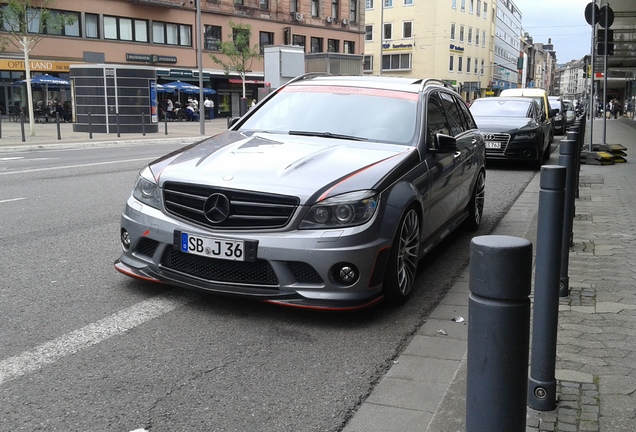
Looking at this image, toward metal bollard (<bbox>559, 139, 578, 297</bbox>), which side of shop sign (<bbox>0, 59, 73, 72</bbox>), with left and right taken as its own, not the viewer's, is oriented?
front

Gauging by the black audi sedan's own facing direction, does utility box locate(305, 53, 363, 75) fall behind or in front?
behind

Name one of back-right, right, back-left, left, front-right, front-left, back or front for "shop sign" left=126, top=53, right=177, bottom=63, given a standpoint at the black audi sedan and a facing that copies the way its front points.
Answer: back-right

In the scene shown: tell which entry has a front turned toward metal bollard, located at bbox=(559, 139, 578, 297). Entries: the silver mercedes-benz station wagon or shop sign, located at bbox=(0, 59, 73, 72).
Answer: the shop sign

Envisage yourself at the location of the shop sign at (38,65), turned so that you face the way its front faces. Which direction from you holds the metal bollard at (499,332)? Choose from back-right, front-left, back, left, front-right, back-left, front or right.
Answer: front

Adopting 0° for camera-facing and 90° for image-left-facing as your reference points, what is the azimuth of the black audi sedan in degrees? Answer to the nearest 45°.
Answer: approximately 0°

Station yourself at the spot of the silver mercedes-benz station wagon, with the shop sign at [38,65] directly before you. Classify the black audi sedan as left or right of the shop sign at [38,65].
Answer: right

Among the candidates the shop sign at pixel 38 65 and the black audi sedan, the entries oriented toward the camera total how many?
2

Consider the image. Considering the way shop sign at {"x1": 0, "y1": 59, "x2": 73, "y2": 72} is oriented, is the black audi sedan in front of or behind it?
in front

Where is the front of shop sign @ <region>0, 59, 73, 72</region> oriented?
toward the camera

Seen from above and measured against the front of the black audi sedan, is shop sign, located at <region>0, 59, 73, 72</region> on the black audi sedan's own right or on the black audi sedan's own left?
on the black audi sedan's own right

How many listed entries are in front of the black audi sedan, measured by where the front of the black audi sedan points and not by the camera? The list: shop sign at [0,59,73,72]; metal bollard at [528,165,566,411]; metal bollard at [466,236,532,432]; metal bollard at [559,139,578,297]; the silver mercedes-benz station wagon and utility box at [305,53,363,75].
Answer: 4

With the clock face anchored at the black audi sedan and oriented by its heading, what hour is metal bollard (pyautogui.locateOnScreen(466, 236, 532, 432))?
The metal bollard is roughly at 12 o'clock from the black audi sedan.

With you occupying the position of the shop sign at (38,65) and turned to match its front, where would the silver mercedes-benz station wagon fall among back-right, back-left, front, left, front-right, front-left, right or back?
front

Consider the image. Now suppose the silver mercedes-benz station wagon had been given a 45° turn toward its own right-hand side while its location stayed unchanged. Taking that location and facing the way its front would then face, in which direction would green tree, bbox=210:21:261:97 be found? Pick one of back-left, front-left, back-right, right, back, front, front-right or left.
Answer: right
